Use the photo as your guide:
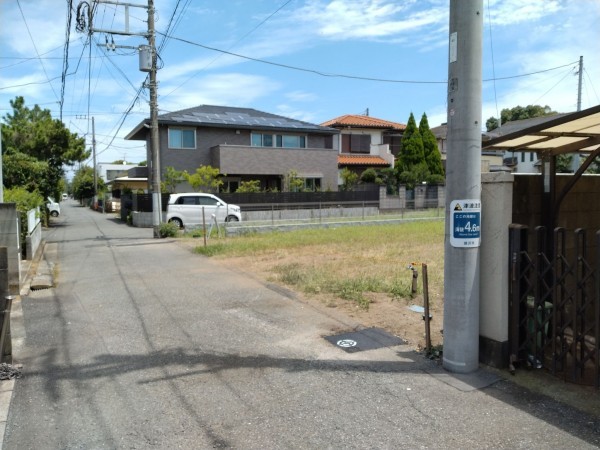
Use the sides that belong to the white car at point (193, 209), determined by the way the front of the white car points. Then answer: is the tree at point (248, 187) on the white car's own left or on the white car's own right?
on the white car's own left

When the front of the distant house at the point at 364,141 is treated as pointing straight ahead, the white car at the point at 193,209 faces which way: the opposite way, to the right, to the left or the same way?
to the left

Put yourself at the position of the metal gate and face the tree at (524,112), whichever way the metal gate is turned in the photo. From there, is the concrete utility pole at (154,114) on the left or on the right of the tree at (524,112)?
left

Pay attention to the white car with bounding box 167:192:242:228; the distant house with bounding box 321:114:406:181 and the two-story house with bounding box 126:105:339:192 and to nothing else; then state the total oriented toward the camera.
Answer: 2

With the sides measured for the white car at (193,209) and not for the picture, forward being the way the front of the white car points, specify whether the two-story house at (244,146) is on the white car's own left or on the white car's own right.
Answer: on the white car's own left

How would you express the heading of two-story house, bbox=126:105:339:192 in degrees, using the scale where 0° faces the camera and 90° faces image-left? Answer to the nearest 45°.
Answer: approximately 0°

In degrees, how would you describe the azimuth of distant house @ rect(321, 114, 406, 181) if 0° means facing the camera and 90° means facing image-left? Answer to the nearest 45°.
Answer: approximately 0°

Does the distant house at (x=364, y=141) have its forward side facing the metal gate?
yes

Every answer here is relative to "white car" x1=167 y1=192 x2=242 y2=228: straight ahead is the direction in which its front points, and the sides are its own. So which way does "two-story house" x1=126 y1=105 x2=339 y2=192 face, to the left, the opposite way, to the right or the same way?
to the right

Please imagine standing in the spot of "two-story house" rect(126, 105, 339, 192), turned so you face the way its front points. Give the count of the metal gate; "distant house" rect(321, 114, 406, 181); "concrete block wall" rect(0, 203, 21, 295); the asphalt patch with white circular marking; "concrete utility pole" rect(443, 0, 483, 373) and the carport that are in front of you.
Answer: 5

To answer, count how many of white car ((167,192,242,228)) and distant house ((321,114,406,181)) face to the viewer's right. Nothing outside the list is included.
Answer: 1

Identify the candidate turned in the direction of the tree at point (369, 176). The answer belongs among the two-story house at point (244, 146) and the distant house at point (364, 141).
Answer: the distant house

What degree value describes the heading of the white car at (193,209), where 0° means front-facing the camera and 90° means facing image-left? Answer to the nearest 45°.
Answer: approximately 270°

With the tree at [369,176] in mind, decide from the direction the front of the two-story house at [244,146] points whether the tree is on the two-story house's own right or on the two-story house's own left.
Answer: on the two-story house's own left
